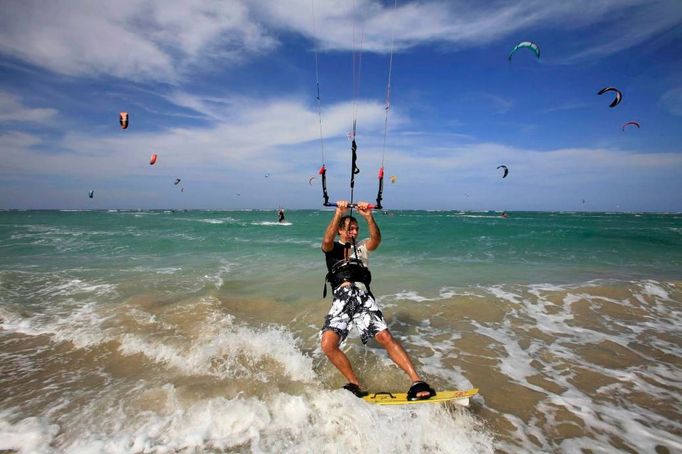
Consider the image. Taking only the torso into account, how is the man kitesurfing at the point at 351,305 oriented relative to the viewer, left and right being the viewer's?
facing the viewer
